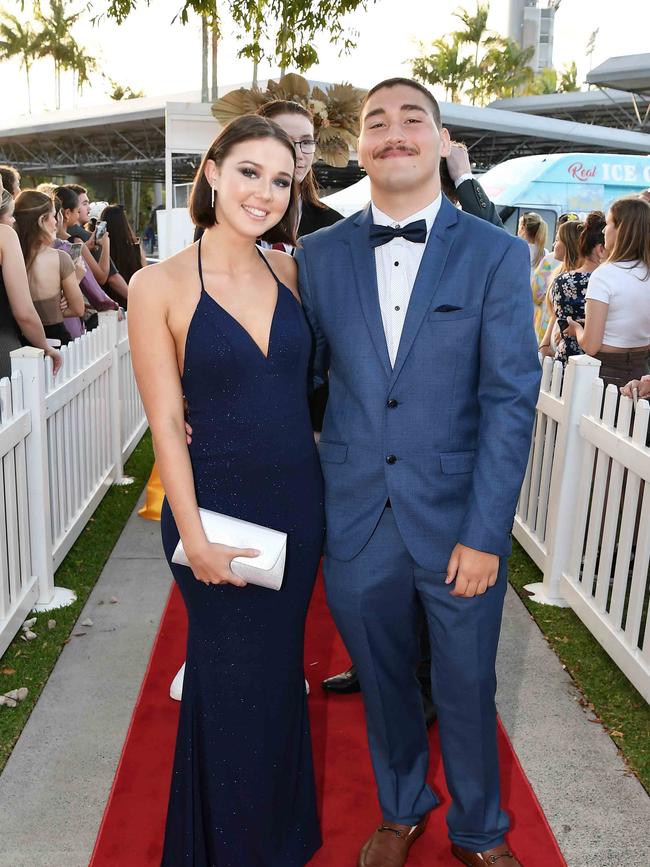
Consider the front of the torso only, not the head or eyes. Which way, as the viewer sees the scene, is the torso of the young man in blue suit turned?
toward the camera

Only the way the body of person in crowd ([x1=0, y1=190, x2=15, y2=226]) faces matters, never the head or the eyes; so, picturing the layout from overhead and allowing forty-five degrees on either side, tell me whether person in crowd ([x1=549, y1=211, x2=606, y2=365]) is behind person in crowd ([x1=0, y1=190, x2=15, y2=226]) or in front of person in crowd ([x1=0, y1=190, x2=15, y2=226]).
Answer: in front

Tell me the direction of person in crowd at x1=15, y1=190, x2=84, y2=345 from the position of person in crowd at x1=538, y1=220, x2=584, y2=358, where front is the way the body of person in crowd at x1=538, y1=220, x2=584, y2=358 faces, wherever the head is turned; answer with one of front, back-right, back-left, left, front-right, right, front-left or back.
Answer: front-left

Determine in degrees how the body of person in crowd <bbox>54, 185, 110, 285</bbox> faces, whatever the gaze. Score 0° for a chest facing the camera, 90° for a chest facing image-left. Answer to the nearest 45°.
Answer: approximately 270°

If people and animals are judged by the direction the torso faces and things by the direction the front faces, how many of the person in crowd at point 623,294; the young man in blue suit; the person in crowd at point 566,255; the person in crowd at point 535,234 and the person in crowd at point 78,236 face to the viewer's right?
1

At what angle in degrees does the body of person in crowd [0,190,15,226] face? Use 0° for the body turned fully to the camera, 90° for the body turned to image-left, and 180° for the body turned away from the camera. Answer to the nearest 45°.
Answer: approximately 270°

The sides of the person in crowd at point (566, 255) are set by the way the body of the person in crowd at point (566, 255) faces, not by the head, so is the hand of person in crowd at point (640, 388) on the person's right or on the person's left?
on the person's left

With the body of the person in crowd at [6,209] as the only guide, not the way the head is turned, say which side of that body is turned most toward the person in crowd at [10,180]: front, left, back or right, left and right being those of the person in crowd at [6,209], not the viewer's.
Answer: left

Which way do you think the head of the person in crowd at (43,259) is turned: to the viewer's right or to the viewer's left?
to the viewer's right

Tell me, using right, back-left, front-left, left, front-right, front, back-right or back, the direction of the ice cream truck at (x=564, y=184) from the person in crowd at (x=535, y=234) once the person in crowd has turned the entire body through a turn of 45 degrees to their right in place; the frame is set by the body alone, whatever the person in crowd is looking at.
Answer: front-right

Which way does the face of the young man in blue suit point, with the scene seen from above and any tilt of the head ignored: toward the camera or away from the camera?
toward the camera

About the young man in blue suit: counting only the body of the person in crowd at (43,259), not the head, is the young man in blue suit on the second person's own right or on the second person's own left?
on the second person's own right

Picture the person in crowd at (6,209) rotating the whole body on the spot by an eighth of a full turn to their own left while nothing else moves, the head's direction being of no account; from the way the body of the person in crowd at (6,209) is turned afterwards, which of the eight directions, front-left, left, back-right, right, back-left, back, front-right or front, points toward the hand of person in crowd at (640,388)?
right
